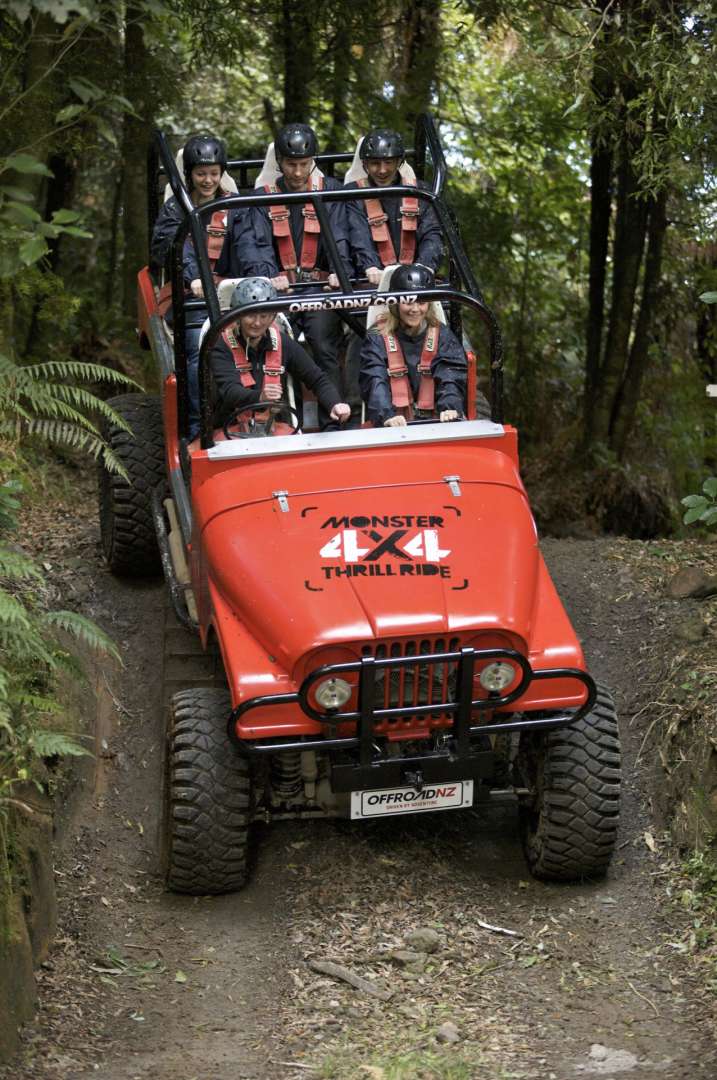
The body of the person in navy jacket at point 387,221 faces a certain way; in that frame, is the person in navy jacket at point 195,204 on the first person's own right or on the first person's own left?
on the first person's own right

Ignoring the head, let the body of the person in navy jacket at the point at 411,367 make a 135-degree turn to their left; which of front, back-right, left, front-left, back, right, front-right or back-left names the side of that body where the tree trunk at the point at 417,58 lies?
front-left

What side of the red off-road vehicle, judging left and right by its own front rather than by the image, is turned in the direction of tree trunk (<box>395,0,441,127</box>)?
back

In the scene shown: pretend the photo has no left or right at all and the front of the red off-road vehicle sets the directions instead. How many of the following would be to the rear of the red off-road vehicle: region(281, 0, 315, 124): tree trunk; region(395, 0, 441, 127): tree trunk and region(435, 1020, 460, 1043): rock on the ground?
2

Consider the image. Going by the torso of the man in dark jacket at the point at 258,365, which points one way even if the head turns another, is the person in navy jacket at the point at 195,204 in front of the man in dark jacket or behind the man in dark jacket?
behind

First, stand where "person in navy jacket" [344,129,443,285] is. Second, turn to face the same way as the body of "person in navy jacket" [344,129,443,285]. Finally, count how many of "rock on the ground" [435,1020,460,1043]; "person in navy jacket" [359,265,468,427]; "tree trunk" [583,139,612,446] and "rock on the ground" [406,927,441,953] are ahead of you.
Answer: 3

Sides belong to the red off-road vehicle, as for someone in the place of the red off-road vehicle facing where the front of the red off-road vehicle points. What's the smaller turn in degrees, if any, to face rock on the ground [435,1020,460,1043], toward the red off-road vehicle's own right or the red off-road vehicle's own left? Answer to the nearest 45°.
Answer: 0° — it already faces it
